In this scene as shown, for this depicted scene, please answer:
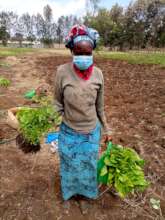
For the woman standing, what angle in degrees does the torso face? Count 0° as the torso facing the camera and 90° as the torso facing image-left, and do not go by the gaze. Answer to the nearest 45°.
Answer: approximately 0°

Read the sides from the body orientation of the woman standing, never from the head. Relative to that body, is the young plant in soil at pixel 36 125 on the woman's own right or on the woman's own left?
on the woman's own right
